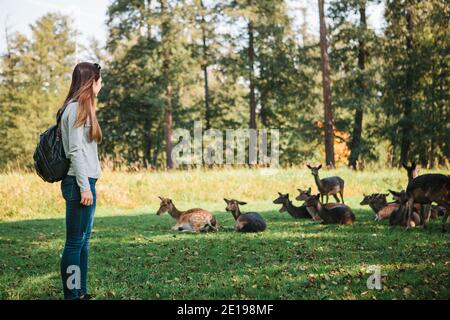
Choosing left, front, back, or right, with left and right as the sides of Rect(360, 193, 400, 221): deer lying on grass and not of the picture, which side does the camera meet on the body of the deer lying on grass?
left

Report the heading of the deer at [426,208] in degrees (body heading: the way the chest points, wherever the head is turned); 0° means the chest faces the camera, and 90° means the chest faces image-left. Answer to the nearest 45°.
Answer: approximately 45°

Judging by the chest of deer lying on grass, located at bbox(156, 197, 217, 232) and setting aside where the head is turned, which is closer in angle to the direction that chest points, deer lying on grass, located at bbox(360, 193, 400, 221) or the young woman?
the young woman

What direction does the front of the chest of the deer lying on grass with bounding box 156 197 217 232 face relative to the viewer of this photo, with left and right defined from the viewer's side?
facing to the left of the viewer

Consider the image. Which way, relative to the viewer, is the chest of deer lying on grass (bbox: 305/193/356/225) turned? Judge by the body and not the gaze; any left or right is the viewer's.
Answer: facing to the left of the viewer

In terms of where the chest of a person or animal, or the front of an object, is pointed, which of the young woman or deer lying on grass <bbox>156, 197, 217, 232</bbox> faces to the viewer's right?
the young woman

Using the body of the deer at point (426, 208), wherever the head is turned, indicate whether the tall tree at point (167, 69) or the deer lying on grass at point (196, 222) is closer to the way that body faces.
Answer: the deer lying on grass

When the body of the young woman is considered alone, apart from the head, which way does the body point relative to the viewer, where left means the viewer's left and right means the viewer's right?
facing to the right of the viewer

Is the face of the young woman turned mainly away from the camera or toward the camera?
away from the camera
